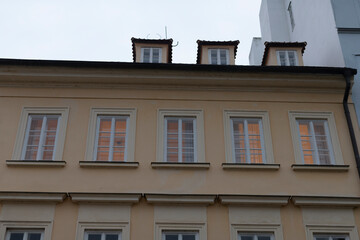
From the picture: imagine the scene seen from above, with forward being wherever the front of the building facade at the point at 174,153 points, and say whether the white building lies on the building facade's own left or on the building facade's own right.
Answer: on the building facade's own left

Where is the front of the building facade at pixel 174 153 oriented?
toward the camera
